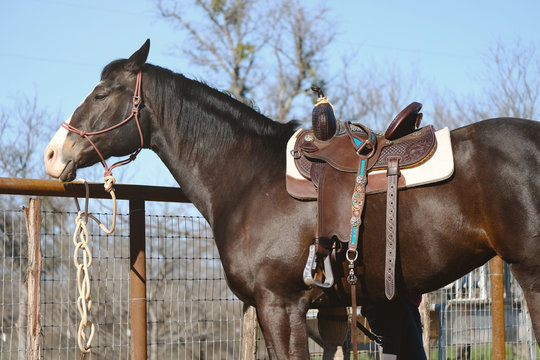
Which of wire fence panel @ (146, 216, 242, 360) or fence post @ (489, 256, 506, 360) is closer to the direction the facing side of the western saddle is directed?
the wire fence panel

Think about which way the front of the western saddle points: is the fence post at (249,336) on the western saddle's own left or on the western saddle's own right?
on the western saddle's own right

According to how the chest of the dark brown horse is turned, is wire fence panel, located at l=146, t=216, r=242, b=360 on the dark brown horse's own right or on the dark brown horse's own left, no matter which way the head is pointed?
on the dark brown horse's own right

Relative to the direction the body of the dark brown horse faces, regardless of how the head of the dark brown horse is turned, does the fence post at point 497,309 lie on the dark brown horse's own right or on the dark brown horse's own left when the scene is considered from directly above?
on the dark brown horse's own right

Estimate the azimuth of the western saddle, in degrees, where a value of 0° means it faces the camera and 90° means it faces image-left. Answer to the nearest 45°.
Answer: approximately 90°

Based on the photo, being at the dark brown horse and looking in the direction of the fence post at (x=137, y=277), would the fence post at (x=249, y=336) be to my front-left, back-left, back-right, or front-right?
front-right

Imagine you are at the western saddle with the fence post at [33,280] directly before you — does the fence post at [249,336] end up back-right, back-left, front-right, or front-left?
front-right

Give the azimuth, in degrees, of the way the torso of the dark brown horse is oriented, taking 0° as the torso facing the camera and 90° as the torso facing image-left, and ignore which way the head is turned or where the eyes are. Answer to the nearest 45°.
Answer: approximately 90°
